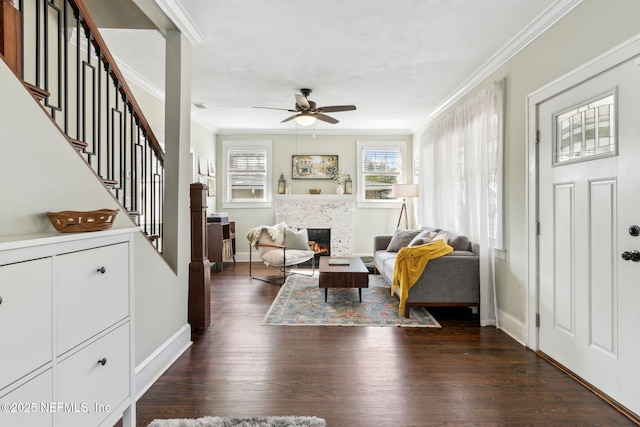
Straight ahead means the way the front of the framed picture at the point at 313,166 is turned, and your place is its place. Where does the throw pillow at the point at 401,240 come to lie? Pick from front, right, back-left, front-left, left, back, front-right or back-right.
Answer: front-left

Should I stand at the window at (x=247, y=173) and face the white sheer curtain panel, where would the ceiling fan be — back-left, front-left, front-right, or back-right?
front-right

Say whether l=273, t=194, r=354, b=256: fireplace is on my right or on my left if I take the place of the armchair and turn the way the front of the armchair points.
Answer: on my left

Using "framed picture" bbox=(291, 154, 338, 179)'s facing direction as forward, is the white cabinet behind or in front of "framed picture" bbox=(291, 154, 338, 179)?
in front

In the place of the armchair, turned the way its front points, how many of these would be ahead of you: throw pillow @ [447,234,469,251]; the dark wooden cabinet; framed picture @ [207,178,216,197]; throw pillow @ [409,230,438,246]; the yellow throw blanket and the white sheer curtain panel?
4

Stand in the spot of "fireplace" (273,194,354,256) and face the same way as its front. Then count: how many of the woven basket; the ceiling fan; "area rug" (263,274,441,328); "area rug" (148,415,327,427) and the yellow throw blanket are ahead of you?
5

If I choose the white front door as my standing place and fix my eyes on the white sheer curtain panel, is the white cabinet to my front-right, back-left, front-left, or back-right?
back-left

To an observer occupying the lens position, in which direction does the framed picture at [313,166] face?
facing the viewer

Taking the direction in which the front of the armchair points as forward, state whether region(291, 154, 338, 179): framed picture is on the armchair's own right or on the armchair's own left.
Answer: on the armchair's own left

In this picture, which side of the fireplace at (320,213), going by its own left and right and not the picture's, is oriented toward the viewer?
front

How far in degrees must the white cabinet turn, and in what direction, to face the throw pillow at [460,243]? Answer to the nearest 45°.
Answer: approximately 45° to its left

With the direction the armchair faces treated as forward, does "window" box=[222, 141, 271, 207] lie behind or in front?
behind

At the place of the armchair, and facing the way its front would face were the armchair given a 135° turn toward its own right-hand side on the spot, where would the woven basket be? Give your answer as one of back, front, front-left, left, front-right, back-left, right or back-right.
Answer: left

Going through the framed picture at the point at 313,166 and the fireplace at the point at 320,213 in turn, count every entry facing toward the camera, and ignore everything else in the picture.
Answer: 2

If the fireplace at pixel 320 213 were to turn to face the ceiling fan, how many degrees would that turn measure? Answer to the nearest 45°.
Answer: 0° — it already faces it

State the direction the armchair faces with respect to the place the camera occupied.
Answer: facing the viewer and to the right of the viewer

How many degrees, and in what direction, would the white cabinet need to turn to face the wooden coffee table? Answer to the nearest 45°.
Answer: approximately 90° to its left
